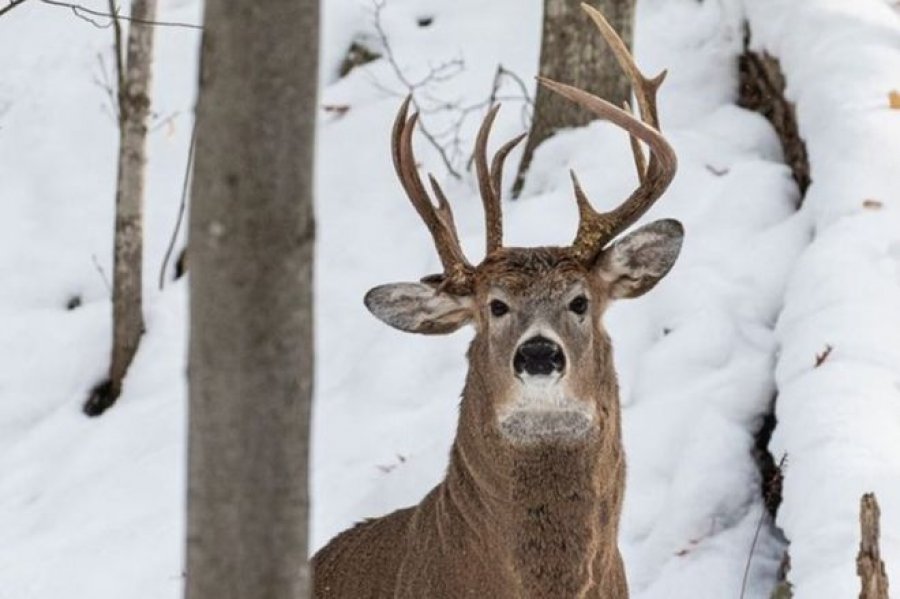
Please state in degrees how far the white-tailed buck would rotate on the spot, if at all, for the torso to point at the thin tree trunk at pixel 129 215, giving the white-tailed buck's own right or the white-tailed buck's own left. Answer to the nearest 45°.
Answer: approximately 180°

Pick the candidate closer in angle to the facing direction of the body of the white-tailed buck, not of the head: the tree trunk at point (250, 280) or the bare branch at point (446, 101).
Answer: the tree trunk

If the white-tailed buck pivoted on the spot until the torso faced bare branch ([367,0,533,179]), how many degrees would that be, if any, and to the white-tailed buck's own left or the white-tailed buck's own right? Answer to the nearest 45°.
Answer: approximately 135° to the white-tailed buck's own left

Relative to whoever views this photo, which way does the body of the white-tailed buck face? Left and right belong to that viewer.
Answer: facing the viewer and to the right of the viewer

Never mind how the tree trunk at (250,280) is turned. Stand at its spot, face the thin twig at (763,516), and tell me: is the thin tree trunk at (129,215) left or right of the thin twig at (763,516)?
left

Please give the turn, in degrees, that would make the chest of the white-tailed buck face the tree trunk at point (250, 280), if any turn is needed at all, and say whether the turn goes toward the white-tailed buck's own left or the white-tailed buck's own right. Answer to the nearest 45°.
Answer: approximately 45° to the white-tailed buck's own right

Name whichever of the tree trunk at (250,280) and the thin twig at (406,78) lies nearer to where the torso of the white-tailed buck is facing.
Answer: the tree trunk

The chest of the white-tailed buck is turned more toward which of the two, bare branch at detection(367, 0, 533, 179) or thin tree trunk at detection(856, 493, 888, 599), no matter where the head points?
the thin tree trunk

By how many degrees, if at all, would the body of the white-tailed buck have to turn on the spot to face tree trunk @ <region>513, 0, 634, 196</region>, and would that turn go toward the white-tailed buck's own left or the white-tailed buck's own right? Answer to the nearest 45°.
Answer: approximately 135° to the white-tailed buck's own left
